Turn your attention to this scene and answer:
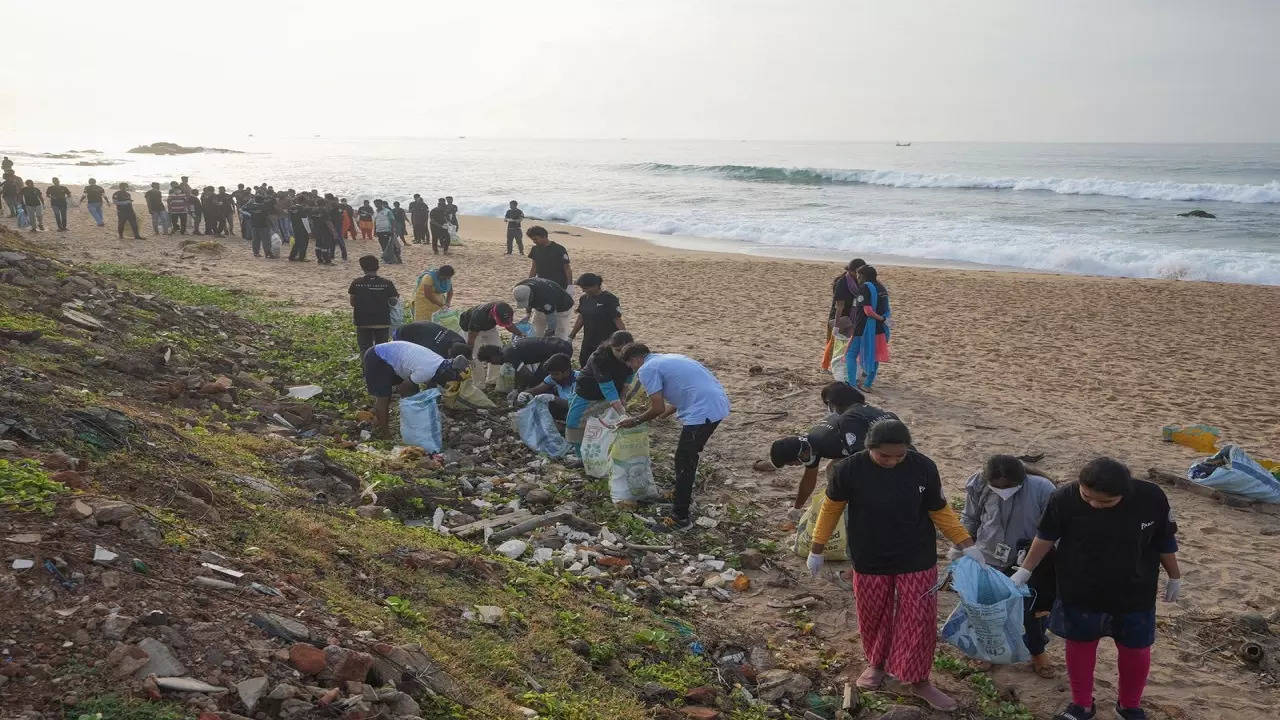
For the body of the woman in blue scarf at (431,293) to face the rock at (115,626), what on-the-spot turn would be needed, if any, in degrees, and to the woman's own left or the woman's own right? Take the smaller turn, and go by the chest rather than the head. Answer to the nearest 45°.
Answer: approximately 45° to the woman's own right

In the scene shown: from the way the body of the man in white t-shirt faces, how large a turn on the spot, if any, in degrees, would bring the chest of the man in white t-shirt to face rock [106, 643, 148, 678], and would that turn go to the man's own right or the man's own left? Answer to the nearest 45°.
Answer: approximately 90° to the man's own right

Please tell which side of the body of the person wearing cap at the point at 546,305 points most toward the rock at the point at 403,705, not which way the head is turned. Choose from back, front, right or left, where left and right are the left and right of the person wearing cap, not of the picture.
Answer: left

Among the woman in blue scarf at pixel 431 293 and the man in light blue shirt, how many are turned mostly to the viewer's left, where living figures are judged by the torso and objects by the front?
1

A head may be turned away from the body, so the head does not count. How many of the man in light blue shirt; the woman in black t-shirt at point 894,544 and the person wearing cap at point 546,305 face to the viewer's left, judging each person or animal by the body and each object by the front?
2

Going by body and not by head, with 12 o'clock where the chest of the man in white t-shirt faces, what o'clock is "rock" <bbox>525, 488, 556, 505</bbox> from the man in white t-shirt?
The rock is roughly at 2 o'clock from the man in white t-shirt.

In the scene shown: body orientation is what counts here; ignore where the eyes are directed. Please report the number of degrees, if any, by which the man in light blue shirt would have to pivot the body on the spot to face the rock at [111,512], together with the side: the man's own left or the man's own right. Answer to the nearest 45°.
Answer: approximately 45° to the man's own left

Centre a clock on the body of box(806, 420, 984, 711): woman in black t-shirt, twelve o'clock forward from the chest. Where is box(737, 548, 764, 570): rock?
The rock is roughly at 5 o'clock from the woman in black t-shirt.

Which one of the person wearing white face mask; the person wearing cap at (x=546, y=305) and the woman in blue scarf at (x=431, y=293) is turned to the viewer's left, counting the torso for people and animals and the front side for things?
the person wearing cap

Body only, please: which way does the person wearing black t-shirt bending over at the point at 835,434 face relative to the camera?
to the viewer's left

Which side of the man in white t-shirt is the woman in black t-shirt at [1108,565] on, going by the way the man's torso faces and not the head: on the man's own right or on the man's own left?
on the man's own right

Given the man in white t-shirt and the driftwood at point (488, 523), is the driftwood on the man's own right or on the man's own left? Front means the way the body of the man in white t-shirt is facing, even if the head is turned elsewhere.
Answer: on the man's own right

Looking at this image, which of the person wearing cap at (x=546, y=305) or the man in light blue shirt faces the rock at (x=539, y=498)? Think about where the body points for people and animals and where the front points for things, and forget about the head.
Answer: the man in light blue shirt

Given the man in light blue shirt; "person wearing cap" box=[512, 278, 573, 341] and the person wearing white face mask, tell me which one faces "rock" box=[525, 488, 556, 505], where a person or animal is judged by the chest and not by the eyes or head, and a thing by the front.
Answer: the man in light blue shirt
